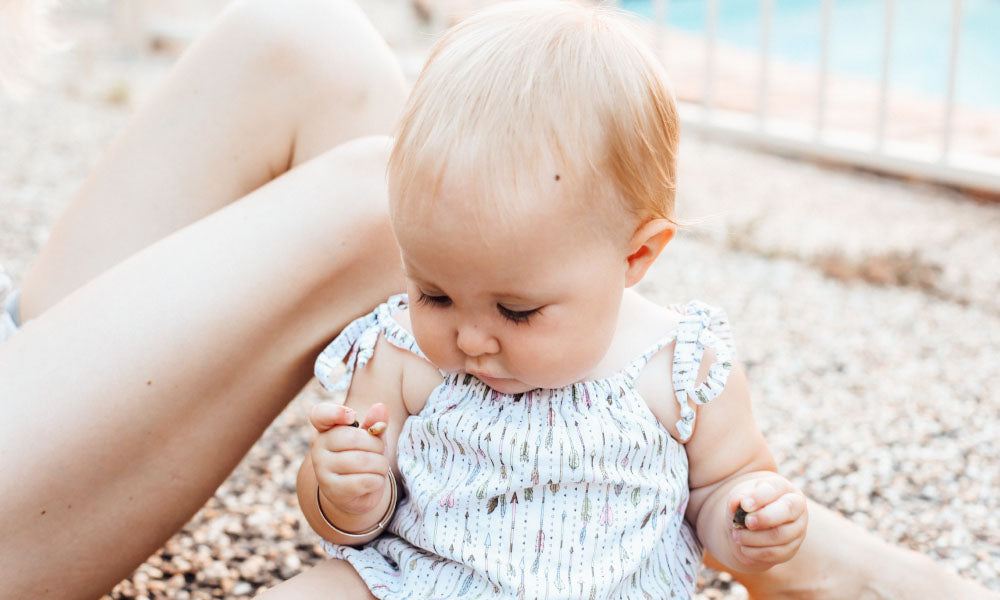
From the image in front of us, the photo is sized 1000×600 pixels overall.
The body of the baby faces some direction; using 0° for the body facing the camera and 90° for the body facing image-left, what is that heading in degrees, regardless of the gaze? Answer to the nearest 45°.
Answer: approximately 0°

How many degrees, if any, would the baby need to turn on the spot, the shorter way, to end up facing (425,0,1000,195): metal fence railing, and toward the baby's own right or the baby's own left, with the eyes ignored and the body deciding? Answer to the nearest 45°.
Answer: approximately 180°

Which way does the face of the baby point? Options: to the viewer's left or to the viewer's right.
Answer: to the viewer's left
